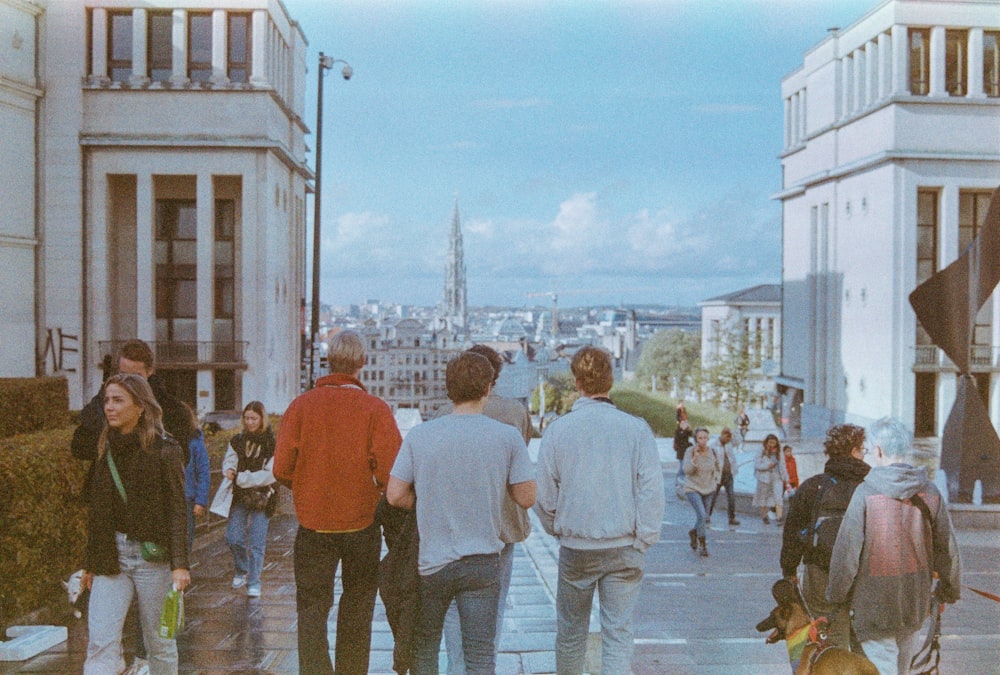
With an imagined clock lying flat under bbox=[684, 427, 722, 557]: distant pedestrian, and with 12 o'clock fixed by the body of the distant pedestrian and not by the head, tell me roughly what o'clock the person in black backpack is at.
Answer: The person in black backpack is roughly at 12 o'clock from the distant pedestrian.

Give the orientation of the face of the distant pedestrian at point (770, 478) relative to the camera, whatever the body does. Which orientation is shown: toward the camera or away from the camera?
toward the camera

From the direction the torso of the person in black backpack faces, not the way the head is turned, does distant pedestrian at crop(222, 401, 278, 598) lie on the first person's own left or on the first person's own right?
on the first person's own left

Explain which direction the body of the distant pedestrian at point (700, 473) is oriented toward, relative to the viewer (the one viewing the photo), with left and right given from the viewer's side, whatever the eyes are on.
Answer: facing the viewer

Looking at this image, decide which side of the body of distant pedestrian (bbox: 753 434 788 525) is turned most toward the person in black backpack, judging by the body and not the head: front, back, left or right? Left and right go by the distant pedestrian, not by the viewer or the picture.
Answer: front

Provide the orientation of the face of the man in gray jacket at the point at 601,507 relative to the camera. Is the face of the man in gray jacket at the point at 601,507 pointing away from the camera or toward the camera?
away from the camera

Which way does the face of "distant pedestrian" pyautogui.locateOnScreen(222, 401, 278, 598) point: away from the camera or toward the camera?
toward the camera

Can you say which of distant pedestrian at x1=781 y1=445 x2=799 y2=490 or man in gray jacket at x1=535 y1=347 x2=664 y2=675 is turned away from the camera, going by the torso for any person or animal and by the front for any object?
the man in gray jacket

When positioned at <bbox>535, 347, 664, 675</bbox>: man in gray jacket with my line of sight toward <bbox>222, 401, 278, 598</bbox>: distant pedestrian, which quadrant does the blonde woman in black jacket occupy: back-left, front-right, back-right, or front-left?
front-left

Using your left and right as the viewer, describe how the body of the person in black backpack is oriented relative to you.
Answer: facing away from the viewer and to the right of the viewer

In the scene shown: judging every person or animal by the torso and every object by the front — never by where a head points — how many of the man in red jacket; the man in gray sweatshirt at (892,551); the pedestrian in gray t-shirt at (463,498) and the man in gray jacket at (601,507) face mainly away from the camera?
4

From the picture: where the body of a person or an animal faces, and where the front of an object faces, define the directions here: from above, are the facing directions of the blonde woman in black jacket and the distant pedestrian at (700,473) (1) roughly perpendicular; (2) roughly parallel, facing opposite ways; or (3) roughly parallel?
roughly parallel

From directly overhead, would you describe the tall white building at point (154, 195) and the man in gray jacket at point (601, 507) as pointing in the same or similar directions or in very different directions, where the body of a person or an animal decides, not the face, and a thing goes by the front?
very different directions

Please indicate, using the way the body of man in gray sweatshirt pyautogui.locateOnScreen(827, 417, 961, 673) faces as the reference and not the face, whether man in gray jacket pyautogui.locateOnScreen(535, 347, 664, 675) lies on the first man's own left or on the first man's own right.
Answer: on the first man's own left

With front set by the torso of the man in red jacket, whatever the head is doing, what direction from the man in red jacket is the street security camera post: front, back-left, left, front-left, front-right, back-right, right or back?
front

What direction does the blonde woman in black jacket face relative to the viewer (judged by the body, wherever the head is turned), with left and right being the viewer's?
facing the viewer and to the left of the viewer

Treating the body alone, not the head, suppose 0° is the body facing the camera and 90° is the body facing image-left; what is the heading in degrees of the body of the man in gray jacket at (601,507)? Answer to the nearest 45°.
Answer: approximately 180°

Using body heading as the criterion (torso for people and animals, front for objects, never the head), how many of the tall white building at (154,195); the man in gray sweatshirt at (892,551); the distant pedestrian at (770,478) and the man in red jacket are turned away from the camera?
2

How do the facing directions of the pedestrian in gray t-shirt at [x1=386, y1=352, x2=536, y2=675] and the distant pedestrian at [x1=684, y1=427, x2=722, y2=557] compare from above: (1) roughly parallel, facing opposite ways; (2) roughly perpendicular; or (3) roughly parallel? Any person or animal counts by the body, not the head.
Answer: roughly parallel, facing opposite ways
